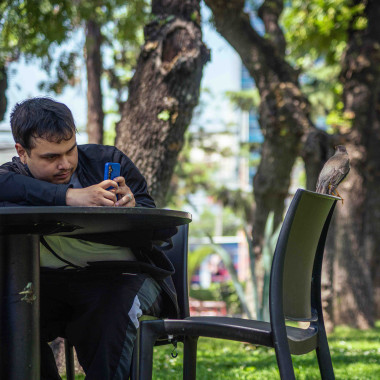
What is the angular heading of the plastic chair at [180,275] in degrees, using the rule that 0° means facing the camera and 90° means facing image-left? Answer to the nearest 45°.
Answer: approximately 45°

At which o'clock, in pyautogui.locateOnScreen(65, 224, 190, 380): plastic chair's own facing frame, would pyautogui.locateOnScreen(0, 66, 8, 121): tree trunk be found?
The tree trunk is roughly at 4 o'clock from the plastic chair.

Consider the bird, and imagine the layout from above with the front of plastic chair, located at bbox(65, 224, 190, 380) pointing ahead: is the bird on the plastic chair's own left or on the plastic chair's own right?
on the plastic chair's own left

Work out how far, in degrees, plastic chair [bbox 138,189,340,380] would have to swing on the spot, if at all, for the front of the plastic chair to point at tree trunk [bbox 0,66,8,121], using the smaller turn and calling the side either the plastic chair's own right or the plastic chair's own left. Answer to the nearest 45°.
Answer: approximately 45° to the plastic chair's own right

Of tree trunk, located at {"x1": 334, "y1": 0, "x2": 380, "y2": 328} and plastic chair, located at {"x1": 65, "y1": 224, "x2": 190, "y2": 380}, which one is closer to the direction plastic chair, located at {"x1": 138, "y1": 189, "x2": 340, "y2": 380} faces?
the plastic chair

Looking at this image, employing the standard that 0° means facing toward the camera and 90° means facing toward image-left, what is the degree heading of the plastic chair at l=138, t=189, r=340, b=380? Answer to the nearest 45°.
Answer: approximately 90°

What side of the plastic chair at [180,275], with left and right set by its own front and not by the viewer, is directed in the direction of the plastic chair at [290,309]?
left

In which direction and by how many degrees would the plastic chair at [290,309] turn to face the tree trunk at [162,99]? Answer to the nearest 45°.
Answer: approximately 90° to its right

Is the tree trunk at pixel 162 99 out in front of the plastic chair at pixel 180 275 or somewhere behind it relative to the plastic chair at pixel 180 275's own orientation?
behind

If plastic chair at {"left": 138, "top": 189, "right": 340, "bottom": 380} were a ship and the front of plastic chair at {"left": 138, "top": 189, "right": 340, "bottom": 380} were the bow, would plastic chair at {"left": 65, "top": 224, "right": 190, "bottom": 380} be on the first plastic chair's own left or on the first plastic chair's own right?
on the first plastic chair's own right

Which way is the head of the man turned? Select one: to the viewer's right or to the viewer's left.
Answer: to the viewer's right
